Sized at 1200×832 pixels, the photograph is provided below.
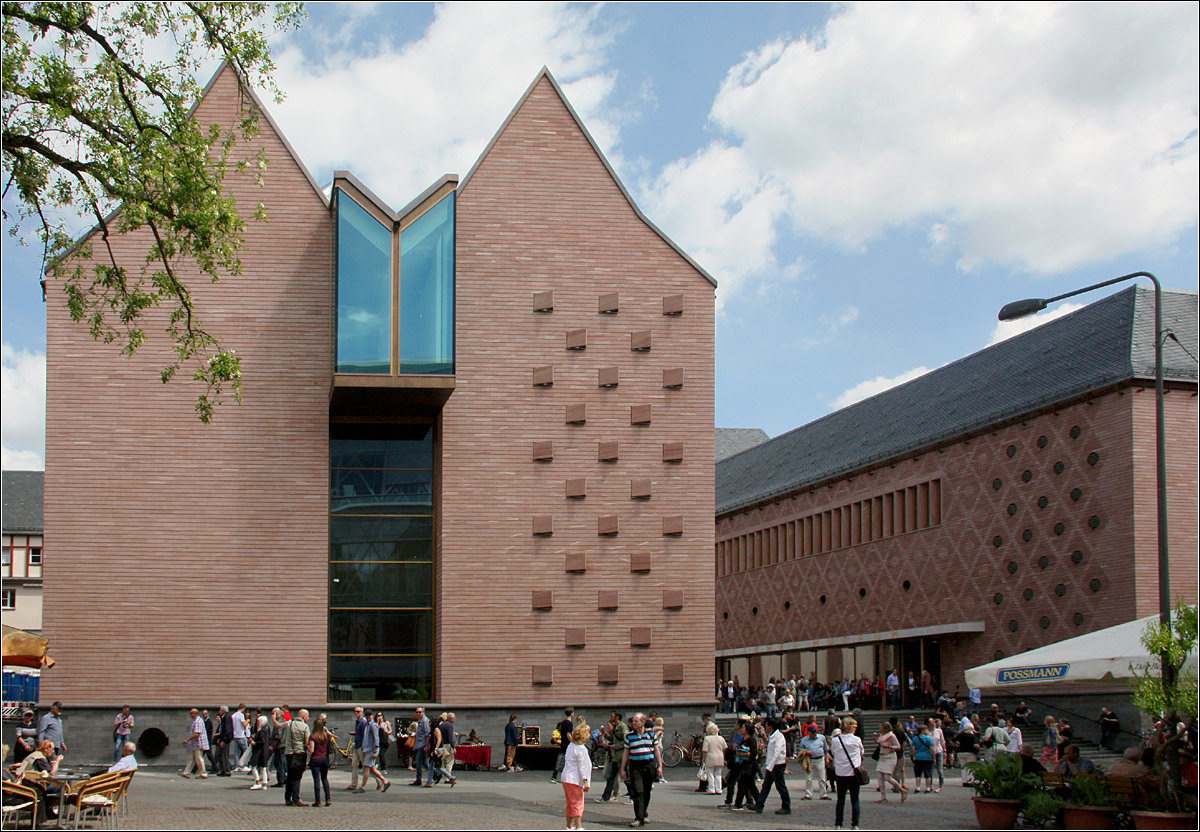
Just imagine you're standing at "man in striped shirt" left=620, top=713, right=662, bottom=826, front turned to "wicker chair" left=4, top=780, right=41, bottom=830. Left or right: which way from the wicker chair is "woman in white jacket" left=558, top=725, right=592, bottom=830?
left

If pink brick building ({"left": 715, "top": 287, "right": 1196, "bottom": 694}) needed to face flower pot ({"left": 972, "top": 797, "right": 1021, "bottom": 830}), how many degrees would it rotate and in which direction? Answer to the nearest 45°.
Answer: approximately 45° to its left

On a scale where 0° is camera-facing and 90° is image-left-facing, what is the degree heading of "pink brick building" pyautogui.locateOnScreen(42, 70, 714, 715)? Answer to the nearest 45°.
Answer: approximately 0°

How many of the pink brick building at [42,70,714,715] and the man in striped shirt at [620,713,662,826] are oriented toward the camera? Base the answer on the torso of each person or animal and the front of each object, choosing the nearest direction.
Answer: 2

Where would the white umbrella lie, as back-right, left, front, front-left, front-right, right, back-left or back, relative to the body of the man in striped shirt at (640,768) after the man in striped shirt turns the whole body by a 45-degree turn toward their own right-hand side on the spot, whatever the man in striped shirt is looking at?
back-left

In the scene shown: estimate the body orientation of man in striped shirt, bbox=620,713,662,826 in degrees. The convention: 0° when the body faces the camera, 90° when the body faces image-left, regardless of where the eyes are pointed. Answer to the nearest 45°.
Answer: approximately 0°

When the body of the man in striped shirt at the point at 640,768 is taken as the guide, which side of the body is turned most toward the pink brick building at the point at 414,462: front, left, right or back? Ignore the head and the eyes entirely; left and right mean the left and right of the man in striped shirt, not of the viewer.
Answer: back
